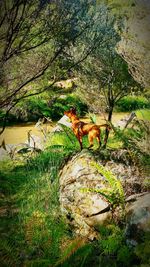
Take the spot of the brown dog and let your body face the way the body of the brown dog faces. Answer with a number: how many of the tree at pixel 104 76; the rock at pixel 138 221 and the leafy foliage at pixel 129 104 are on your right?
2

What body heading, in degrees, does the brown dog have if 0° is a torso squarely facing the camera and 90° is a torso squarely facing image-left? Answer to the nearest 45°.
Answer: approximately 90°

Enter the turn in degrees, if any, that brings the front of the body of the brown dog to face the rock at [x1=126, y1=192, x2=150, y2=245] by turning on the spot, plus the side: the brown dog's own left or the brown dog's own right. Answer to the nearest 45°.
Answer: approximately 90° to the brown dog's own left

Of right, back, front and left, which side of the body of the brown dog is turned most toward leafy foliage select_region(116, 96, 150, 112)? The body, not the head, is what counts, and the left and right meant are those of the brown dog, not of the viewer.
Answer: right
